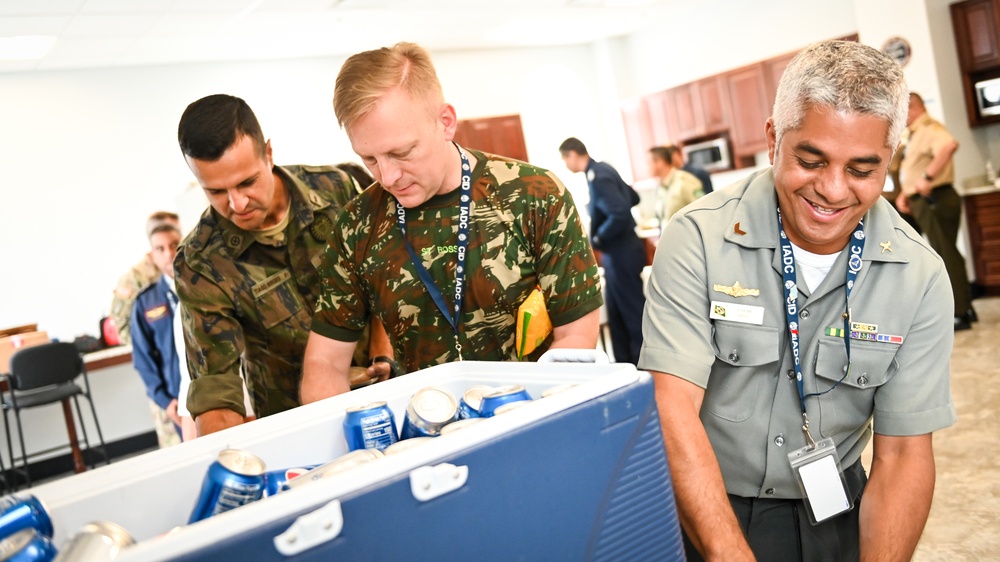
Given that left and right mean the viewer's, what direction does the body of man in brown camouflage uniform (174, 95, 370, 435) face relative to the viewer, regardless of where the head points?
facing the viewer and to the right of the viewer

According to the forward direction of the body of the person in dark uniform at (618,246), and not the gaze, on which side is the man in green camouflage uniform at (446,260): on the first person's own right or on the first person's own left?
on the first person's own left

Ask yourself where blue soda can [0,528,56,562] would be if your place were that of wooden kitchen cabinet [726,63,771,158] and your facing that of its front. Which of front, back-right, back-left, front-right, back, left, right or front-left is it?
front-left

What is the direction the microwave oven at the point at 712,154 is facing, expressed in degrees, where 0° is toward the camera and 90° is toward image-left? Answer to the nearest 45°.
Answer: approximately 45°

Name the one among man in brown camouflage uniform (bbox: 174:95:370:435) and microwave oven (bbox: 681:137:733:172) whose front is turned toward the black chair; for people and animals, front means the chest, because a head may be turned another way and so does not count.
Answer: the microwave oven

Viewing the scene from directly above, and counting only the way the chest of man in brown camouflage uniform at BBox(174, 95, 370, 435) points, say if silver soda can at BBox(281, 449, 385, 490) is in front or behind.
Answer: in front

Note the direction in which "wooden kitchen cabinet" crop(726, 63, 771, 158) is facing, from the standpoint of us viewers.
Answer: facing the viewer and to the left of the viewer

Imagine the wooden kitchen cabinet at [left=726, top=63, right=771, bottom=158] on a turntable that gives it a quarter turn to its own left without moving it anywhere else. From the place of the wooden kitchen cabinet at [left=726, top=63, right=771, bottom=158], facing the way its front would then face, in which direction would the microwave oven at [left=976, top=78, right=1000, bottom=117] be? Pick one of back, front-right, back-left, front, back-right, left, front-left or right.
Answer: front

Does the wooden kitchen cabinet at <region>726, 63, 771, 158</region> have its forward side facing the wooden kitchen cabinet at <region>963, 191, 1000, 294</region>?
no

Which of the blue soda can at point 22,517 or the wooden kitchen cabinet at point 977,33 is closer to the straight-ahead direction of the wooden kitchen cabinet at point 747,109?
the blue soda can

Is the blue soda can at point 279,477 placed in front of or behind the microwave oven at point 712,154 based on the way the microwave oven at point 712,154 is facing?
in front

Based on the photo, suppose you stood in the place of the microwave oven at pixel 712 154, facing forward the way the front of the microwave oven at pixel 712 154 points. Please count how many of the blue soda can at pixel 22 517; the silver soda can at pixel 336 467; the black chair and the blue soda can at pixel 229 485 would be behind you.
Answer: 0
